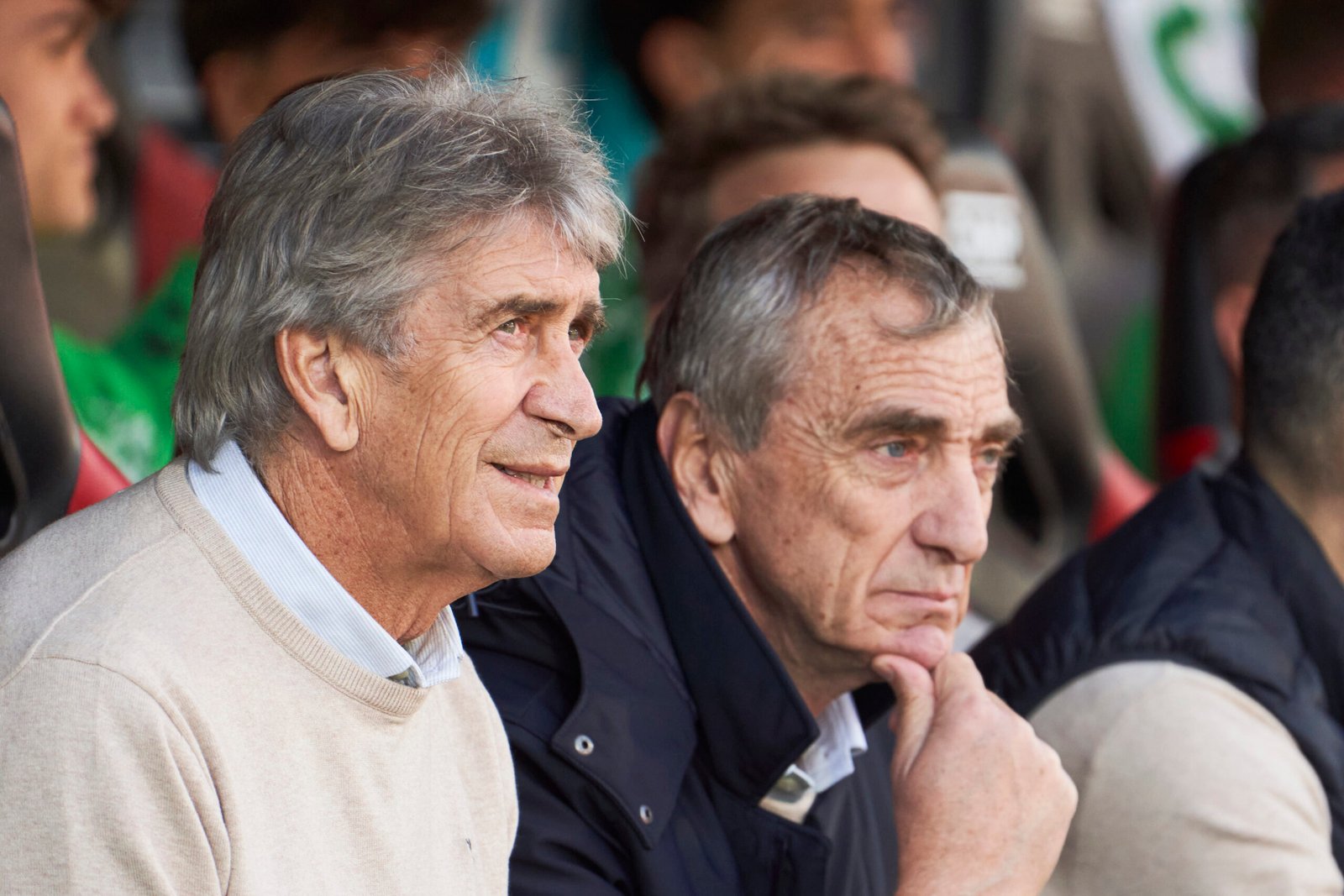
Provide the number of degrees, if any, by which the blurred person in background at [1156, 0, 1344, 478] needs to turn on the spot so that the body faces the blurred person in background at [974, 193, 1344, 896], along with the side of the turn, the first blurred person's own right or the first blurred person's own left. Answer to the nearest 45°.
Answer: approximately 45° to the first blurred person's own right

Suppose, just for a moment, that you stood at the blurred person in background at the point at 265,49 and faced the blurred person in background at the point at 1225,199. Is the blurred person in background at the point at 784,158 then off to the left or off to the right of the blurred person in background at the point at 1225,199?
right

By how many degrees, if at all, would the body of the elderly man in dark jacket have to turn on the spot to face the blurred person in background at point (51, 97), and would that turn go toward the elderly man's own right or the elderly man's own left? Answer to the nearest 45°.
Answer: approximately 180°

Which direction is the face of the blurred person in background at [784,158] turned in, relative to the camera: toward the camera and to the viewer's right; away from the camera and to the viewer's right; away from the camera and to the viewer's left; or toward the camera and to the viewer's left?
toward the camera and to the viewer's right

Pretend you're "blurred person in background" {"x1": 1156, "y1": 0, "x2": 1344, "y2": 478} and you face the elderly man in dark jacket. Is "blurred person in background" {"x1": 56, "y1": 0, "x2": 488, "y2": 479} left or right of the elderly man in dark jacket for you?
right

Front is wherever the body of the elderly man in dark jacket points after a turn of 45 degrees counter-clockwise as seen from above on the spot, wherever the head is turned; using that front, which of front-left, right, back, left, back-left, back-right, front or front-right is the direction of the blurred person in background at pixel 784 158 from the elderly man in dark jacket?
left

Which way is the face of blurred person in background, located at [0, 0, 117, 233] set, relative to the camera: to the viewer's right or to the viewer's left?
to the viewer's right

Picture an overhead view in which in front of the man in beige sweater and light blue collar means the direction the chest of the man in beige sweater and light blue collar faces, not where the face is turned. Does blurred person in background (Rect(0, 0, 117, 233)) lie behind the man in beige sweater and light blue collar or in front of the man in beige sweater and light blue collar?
behind

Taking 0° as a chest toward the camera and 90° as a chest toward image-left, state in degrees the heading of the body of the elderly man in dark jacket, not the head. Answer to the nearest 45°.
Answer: approximately 315°

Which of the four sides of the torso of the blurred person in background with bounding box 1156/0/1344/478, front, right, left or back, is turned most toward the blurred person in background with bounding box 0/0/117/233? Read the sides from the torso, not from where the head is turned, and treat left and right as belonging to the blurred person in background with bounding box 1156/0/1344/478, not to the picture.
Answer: right

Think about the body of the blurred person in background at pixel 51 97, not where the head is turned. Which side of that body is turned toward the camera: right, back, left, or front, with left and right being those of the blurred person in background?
right

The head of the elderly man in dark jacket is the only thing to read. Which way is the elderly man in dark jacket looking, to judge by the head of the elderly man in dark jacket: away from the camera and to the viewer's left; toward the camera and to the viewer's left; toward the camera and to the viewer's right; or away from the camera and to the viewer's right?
toward the camera and to the viewer's right
